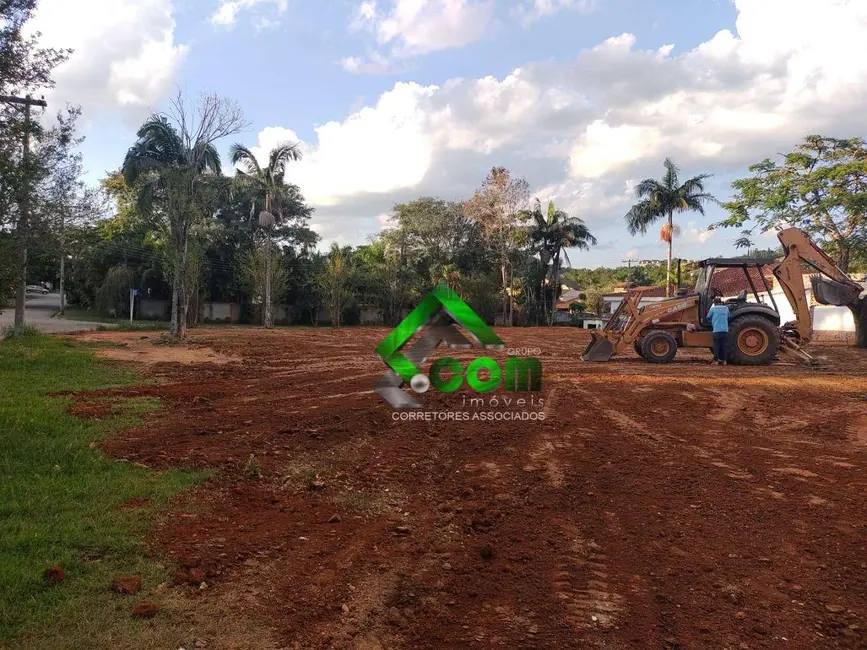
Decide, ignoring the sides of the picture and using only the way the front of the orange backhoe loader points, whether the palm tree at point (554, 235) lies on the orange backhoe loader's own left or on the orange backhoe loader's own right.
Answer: on the orange backhoe loader's own right

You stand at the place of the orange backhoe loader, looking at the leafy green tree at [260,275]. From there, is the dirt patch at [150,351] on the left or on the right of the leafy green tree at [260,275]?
left

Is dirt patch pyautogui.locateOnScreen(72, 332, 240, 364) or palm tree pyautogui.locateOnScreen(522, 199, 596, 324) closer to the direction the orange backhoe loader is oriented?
the dirt patch

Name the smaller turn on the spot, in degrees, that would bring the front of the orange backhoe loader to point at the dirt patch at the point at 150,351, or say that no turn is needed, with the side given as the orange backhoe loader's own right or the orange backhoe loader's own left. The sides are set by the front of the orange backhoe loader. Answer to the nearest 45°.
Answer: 0° — it already faces it

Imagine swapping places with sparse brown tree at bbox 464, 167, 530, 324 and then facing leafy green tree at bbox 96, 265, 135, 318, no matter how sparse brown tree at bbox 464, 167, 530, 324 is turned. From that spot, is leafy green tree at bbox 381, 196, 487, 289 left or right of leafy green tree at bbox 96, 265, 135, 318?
right

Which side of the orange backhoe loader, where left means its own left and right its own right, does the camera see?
left

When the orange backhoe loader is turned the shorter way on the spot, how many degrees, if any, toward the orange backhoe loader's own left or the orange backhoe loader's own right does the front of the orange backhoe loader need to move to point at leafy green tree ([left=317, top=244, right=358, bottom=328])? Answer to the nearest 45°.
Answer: approximately 45° to the orange backhoe loader's own right

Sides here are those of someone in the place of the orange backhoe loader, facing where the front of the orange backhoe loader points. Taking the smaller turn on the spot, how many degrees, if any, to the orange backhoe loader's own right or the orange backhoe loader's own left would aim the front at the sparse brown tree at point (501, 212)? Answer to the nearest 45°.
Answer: approximately 45° to the orange backhoe loader's own right

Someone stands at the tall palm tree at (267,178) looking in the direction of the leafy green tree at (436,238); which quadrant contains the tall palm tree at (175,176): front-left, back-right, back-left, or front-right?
back-right
